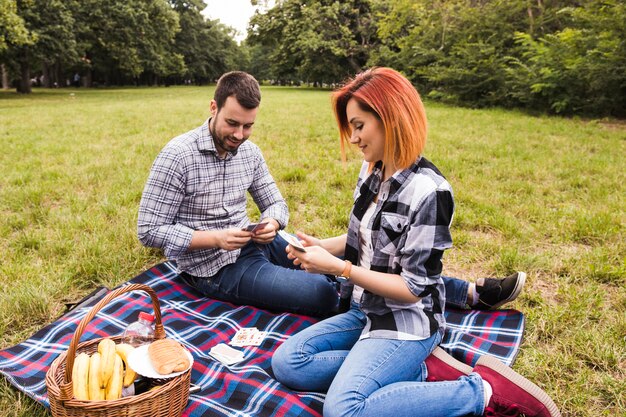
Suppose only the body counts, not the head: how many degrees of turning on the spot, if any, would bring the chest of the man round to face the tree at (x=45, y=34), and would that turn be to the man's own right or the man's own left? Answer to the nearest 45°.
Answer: approximately 180°

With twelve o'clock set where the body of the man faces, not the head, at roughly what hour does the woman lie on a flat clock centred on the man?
The woman is roughly at 12 o'clock from the man.

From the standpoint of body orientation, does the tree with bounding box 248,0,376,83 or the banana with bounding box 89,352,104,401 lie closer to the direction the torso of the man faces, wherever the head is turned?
the banana

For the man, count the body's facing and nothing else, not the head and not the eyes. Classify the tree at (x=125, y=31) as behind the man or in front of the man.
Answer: behind

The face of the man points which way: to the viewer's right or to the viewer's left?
to the viewer's right

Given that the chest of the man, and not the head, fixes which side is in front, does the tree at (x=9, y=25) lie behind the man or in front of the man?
behind

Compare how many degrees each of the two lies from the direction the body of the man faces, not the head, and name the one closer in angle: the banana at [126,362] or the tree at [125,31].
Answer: the banana

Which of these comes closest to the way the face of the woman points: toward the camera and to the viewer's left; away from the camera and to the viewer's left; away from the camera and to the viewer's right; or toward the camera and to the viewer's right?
toward the camera and to the viewer's left

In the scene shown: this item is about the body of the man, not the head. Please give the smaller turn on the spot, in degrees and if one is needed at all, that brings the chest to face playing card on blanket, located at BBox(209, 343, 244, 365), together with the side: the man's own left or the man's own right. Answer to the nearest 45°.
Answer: approximately 45° to the man's own right

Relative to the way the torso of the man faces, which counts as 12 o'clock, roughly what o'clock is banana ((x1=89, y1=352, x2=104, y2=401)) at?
The banana is roughly at 2 o'clock from the man.

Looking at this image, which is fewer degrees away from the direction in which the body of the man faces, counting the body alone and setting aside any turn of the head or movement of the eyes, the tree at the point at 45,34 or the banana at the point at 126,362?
the banana

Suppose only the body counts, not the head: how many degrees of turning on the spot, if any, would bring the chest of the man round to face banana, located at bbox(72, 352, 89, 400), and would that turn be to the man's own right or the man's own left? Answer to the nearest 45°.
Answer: approximately 45° to the man's own right

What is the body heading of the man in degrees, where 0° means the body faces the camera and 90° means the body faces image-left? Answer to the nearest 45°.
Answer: approximately 315°

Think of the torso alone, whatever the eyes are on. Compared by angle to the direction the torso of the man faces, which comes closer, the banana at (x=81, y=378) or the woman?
the woman
